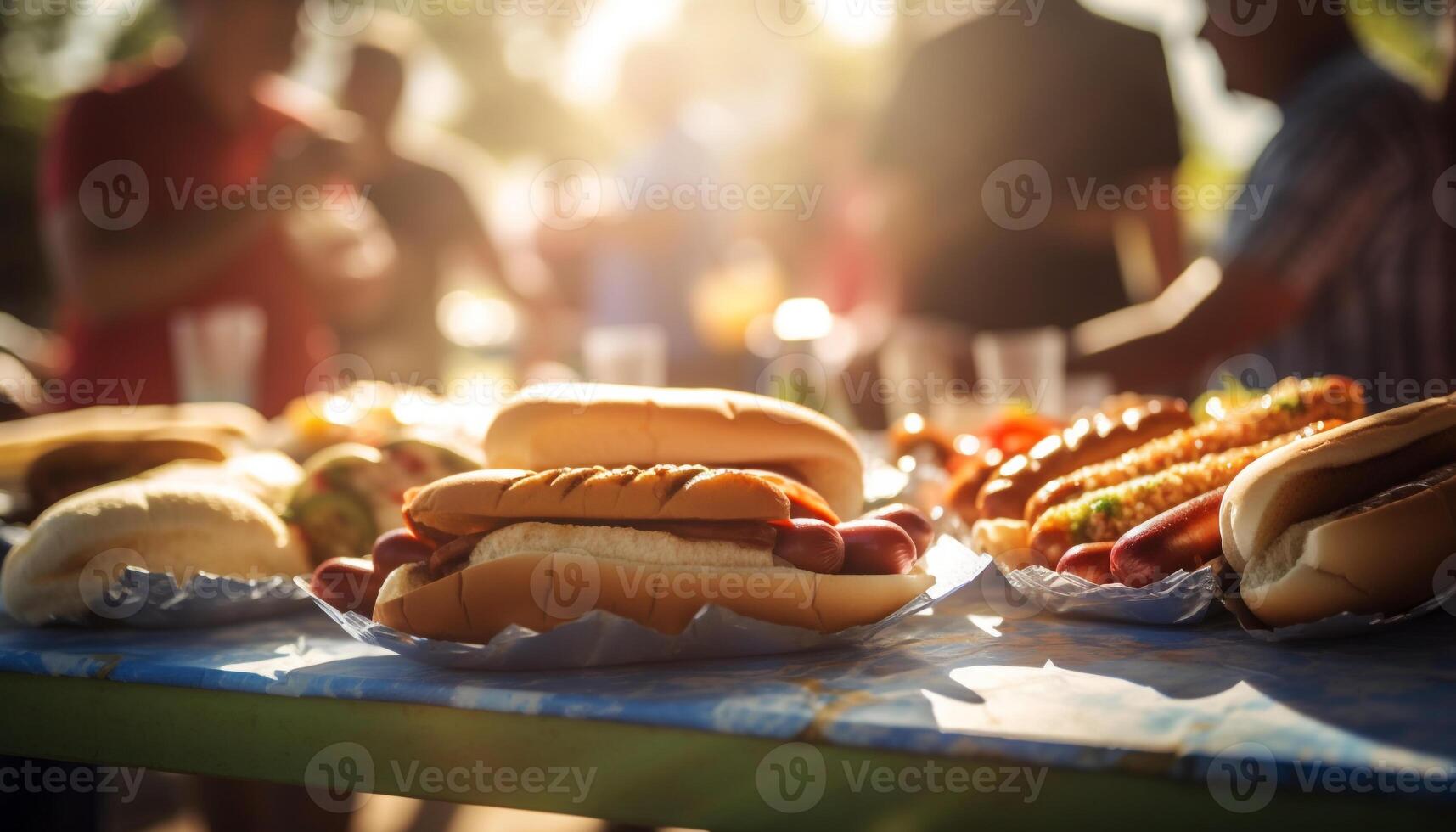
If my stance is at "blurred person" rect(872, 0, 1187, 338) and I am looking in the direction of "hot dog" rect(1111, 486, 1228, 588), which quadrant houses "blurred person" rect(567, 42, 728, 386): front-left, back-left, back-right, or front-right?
back-right

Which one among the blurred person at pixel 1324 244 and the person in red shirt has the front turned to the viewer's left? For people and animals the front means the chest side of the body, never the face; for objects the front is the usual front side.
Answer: the blurred person

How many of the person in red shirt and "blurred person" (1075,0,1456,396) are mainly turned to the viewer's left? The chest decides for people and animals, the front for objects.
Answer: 1

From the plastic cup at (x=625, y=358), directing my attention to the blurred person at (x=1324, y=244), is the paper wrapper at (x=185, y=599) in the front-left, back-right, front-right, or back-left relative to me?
back-right

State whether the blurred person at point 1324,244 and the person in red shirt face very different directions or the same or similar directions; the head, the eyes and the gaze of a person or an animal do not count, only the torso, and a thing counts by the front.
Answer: very different directions

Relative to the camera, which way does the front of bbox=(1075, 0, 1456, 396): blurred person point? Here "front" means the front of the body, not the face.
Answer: to the viewer's left

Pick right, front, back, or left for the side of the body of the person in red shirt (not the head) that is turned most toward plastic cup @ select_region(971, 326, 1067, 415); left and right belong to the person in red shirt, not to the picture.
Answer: front

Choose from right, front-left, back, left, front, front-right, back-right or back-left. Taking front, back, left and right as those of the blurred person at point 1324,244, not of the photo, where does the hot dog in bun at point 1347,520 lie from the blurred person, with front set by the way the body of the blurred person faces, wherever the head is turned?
left

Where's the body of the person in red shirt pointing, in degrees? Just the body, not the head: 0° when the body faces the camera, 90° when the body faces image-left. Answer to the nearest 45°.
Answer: approximately 315°
